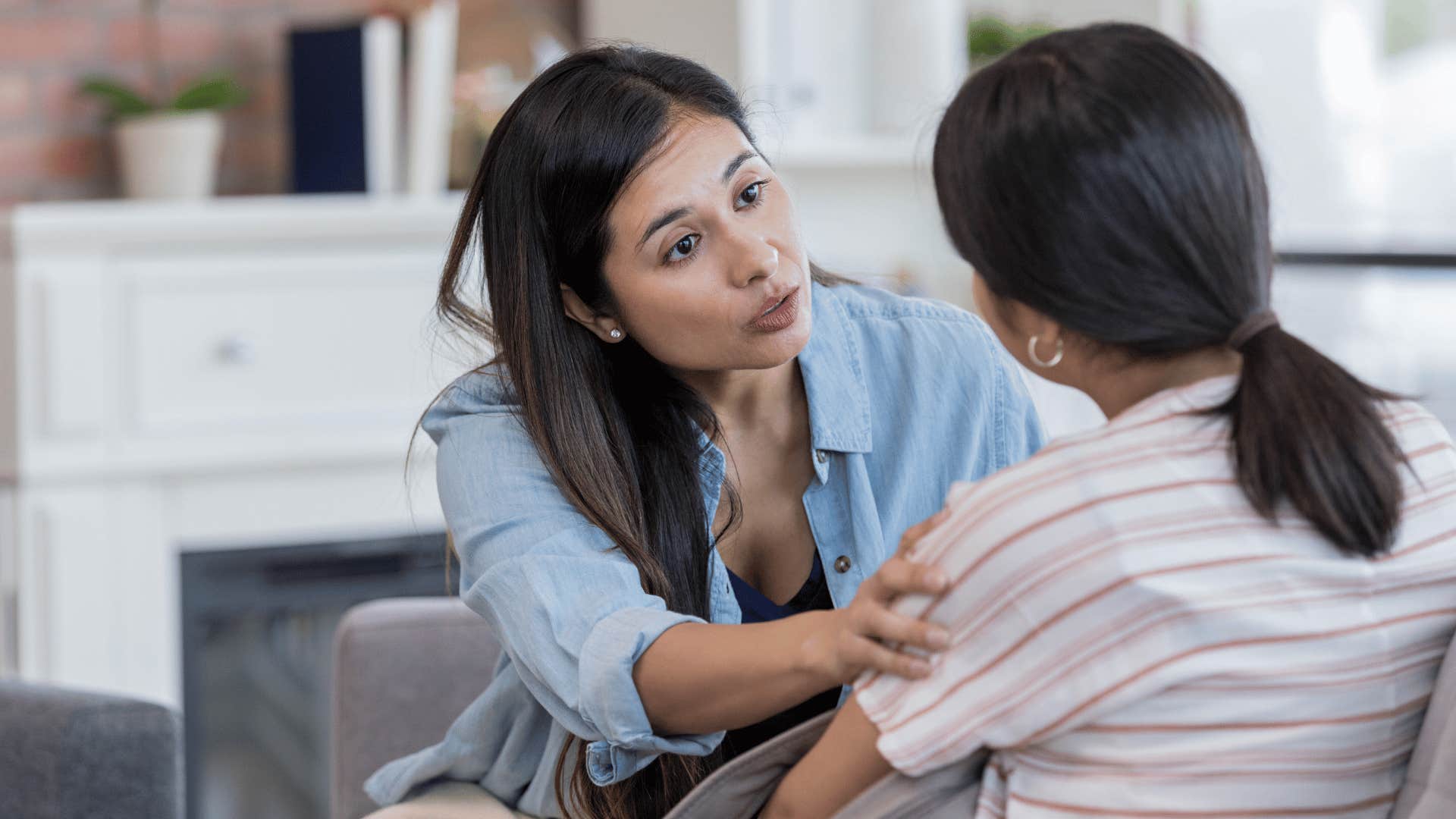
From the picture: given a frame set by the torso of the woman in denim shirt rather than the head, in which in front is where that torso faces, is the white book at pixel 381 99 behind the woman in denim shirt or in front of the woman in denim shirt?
behind

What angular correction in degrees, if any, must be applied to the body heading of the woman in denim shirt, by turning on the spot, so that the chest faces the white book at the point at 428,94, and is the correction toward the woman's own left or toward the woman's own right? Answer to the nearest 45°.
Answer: approximately 135° to the woman's own left

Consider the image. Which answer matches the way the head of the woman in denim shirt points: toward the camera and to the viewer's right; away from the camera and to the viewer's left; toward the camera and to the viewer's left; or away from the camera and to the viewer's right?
toward the camera and to the viewer's right

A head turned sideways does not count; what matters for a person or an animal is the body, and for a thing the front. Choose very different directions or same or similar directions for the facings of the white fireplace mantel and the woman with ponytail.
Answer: very different directions

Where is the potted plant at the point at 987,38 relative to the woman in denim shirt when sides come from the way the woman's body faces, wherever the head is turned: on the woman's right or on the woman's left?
on the woman's left

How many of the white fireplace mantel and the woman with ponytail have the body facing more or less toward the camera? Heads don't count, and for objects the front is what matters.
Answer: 1

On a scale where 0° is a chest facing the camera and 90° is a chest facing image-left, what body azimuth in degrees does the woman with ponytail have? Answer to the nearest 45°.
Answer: approximately 135°

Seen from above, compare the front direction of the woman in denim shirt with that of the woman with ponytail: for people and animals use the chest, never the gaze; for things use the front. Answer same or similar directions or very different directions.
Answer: very different directions
